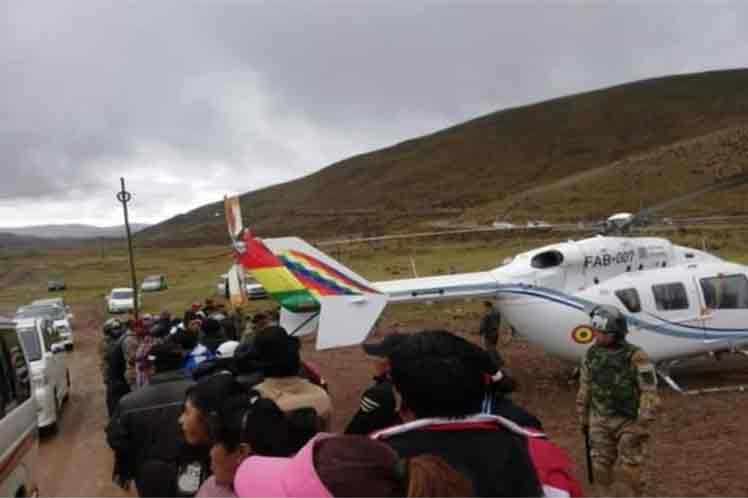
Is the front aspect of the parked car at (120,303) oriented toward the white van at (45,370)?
yes

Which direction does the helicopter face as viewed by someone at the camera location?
facing to the right of the viewer

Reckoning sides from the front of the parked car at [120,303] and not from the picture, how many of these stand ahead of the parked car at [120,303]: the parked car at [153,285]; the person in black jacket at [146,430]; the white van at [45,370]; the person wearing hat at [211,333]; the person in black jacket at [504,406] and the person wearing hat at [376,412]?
5

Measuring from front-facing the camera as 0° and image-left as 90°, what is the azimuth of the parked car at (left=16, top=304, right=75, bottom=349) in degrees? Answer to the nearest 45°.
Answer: approximately 0°

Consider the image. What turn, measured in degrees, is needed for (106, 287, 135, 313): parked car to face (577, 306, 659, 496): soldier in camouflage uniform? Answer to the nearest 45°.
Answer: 0° — it already faces them

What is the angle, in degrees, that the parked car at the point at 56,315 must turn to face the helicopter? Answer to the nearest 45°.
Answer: approximately 45° to its left

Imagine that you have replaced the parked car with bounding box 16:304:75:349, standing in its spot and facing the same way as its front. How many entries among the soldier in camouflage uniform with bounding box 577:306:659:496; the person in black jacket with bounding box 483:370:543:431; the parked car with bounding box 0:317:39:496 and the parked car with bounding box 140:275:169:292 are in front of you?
3

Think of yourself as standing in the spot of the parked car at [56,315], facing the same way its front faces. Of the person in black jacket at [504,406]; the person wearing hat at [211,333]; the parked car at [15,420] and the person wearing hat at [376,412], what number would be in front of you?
4

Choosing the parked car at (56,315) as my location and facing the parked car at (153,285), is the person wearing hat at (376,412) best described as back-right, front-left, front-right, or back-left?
back-right
